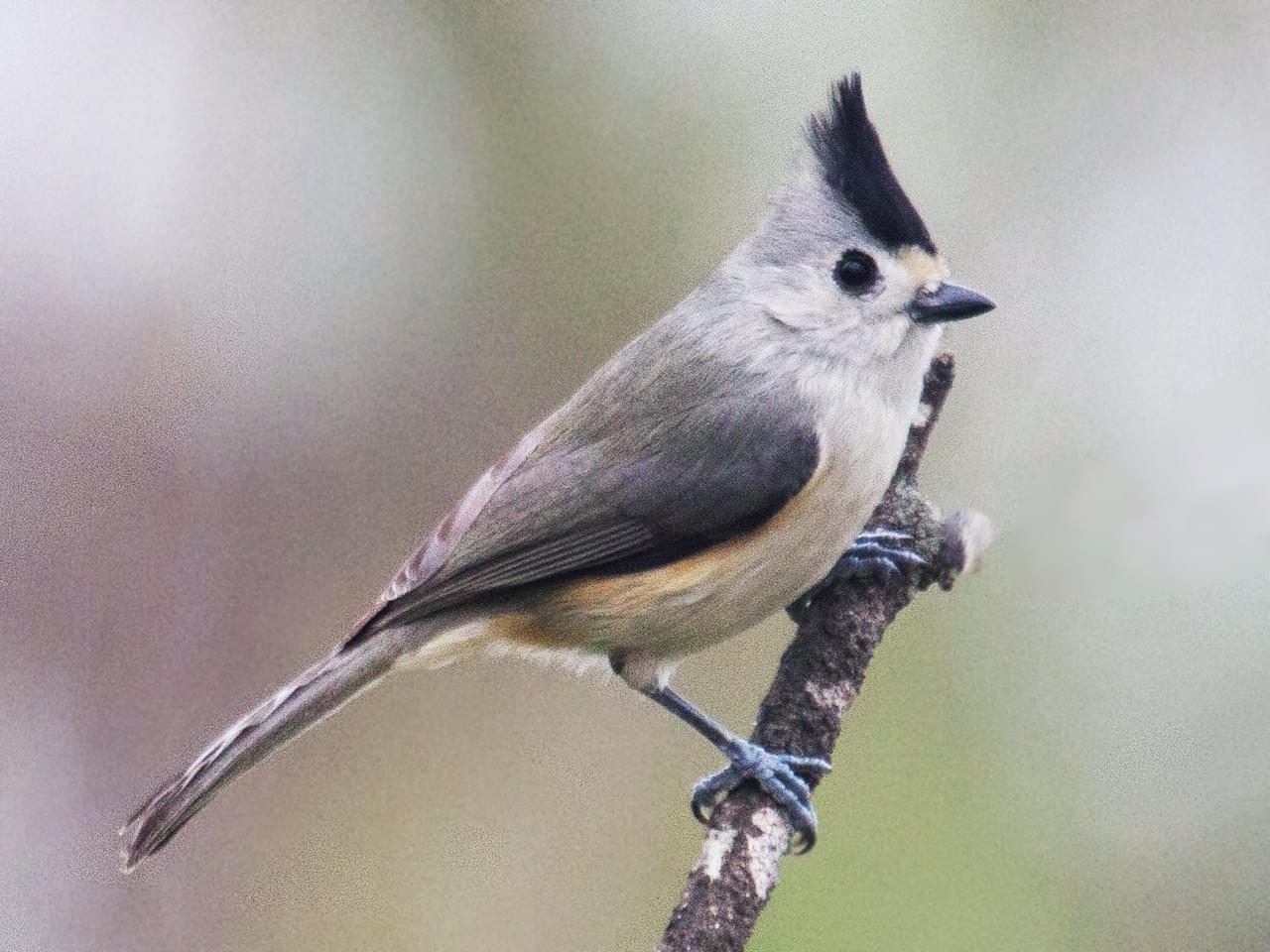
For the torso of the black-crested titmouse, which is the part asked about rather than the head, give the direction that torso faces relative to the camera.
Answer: to the viewer's right
